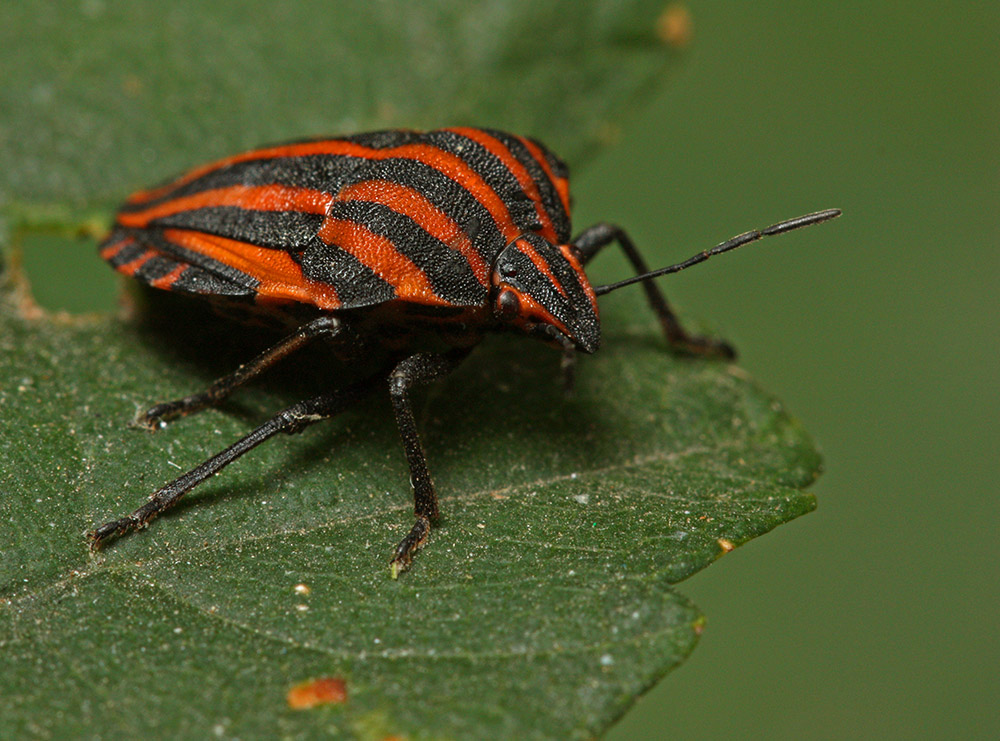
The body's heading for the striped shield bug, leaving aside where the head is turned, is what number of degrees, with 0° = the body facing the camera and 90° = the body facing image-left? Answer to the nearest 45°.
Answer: approximately 315°
